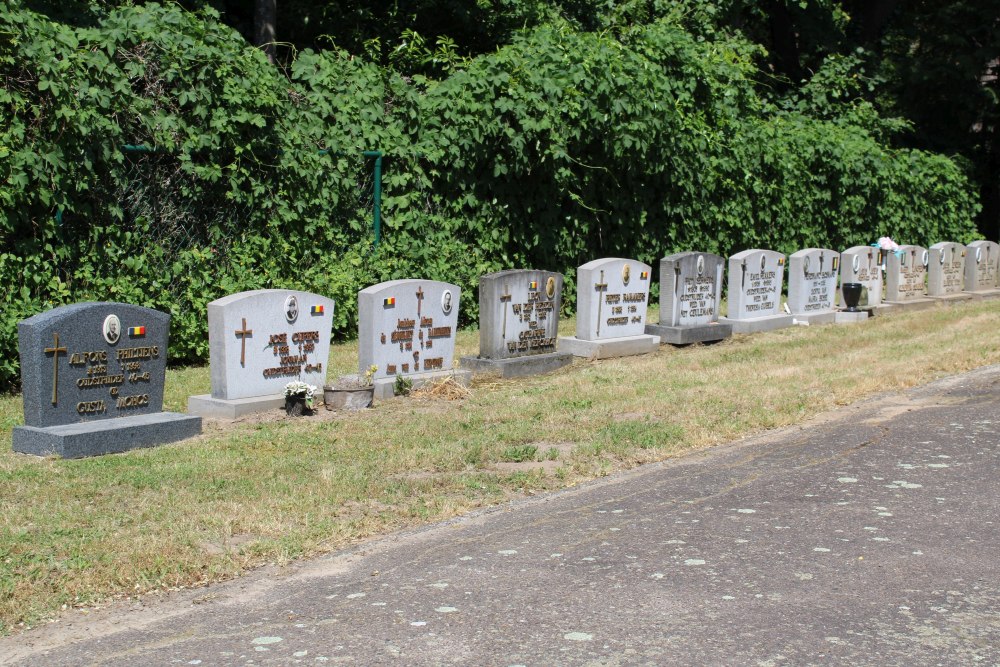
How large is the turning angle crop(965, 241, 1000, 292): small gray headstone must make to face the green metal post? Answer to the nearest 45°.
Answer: approximately 90° to its right

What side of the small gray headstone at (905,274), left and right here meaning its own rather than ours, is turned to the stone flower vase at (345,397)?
right

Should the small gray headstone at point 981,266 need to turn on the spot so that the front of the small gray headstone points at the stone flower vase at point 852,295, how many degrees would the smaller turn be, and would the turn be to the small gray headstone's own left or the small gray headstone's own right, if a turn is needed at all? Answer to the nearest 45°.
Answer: approximately 45° to the small gray headstone's own right

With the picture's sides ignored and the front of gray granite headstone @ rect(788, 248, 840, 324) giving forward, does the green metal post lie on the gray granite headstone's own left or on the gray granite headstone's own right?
on the gray granite headstone's own right

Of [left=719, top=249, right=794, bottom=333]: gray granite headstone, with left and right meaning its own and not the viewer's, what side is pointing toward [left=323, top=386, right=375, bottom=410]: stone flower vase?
right

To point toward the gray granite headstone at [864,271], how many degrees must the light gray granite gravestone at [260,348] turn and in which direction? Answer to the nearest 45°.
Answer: approximately 90° to its left

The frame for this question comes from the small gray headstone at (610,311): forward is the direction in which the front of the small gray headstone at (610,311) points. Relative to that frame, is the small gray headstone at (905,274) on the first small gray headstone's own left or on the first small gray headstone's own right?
on the first small gray headstone's own left

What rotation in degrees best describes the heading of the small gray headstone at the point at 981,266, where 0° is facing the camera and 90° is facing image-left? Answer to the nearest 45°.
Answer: approximately 315°

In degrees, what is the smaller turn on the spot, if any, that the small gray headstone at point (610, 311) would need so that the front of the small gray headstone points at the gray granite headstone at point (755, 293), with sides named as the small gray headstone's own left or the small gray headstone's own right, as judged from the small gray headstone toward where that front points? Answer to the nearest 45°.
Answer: approximately 90° to the small gray headstone's own left
